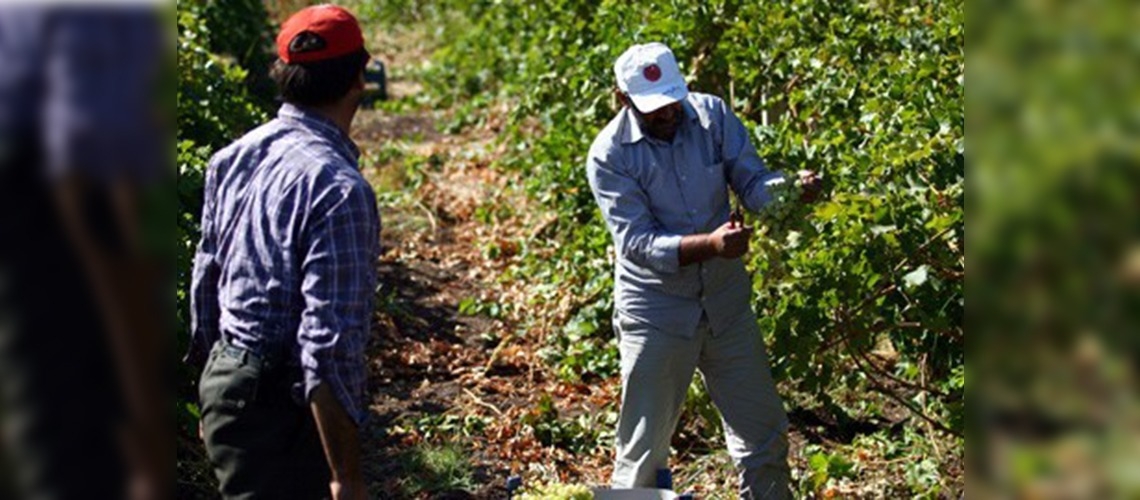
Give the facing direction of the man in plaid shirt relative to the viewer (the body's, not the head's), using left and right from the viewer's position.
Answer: facing away from the viewer and to the right of the viewer

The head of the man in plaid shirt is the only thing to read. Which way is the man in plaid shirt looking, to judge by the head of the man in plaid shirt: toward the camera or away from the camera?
away from the camera

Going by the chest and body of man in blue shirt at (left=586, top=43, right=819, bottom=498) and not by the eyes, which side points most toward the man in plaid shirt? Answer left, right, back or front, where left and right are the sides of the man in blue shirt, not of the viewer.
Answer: right

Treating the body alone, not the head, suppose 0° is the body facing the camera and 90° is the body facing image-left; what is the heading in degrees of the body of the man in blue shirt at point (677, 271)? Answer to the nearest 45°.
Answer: approximately 315°
